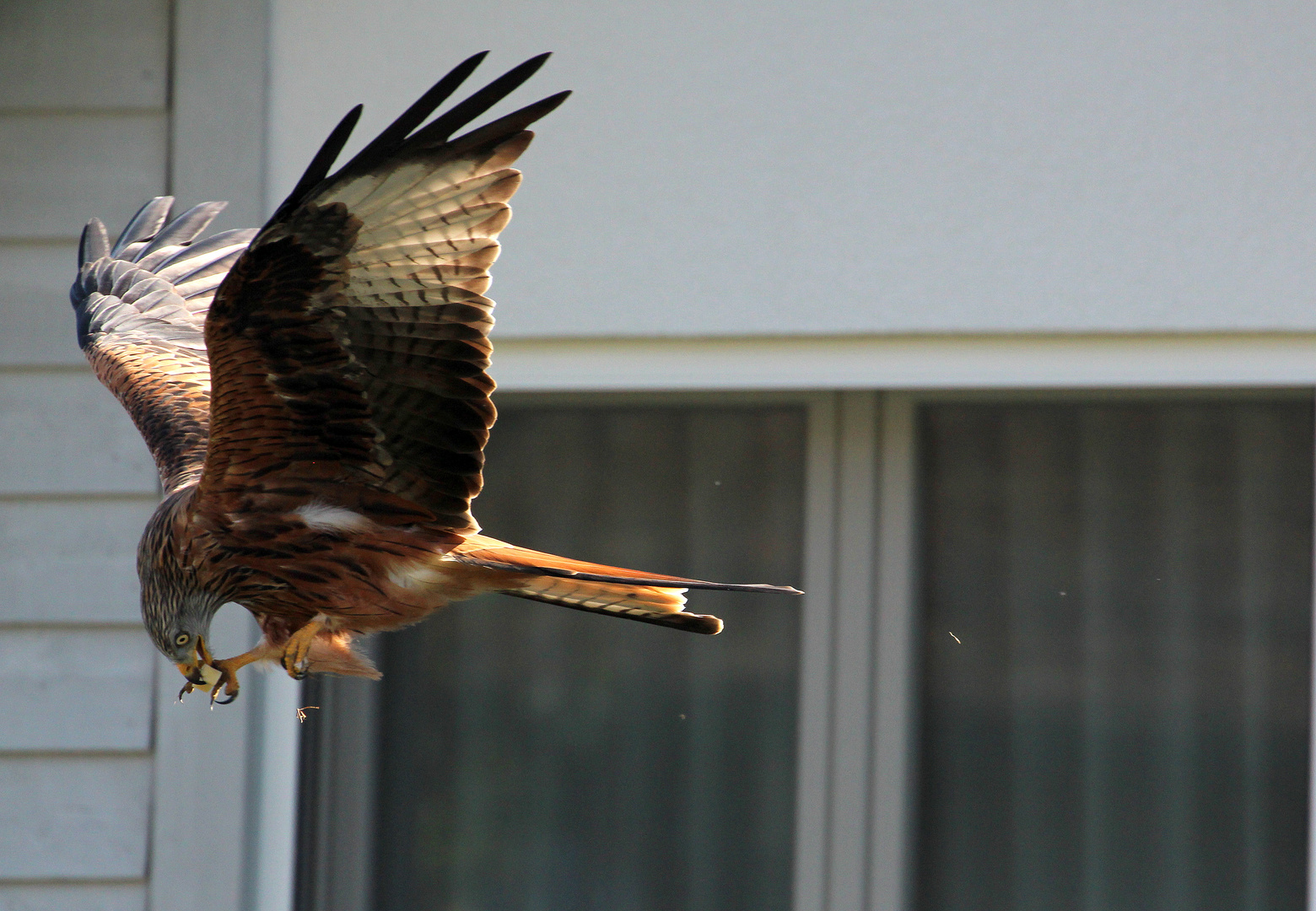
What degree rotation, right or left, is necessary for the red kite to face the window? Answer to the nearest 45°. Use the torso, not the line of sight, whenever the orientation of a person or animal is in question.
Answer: approximately 135° to its right

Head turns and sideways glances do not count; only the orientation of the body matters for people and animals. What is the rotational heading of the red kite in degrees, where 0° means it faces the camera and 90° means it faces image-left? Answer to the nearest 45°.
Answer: approximately 90°
